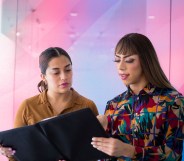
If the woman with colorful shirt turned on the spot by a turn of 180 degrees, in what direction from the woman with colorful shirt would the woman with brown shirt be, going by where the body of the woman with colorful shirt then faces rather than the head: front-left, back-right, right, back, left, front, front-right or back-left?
left

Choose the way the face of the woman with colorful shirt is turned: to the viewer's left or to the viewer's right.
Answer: to the viewer's left

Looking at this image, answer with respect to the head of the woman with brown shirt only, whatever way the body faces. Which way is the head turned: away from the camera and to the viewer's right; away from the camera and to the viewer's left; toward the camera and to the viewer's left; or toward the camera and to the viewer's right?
toward the camera and to the viewer's right

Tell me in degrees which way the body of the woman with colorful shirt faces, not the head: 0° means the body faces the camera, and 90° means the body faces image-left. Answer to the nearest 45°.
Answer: approximately 45°
